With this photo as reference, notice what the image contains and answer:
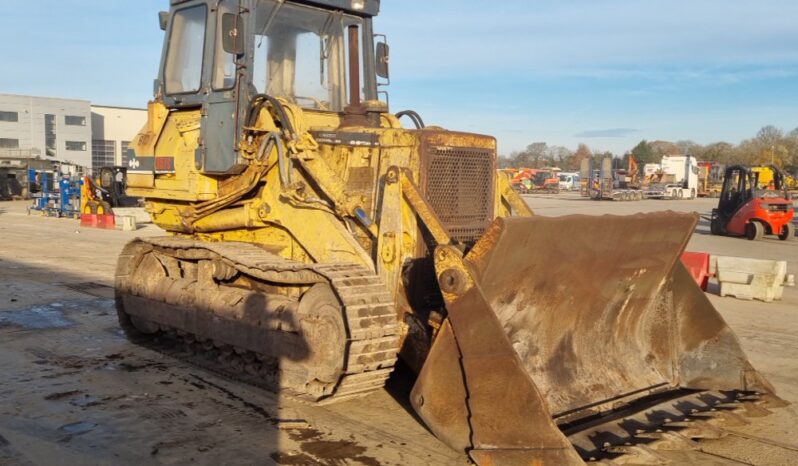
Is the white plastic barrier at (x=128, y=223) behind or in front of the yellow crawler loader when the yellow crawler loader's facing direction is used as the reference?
behind

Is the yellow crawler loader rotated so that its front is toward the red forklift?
no

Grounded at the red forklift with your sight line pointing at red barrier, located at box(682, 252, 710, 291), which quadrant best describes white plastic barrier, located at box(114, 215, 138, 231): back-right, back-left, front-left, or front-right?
front-right

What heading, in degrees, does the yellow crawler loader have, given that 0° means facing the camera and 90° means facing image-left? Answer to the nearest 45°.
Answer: approximately 315°

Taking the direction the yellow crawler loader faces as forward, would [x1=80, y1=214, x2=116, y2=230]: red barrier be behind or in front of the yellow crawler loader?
behind

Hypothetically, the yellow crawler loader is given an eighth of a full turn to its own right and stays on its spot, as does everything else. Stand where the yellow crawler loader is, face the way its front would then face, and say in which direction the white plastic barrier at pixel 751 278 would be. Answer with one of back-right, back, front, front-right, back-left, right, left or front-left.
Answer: back-left

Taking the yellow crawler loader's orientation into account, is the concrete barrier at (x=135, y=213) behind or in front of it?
behind
